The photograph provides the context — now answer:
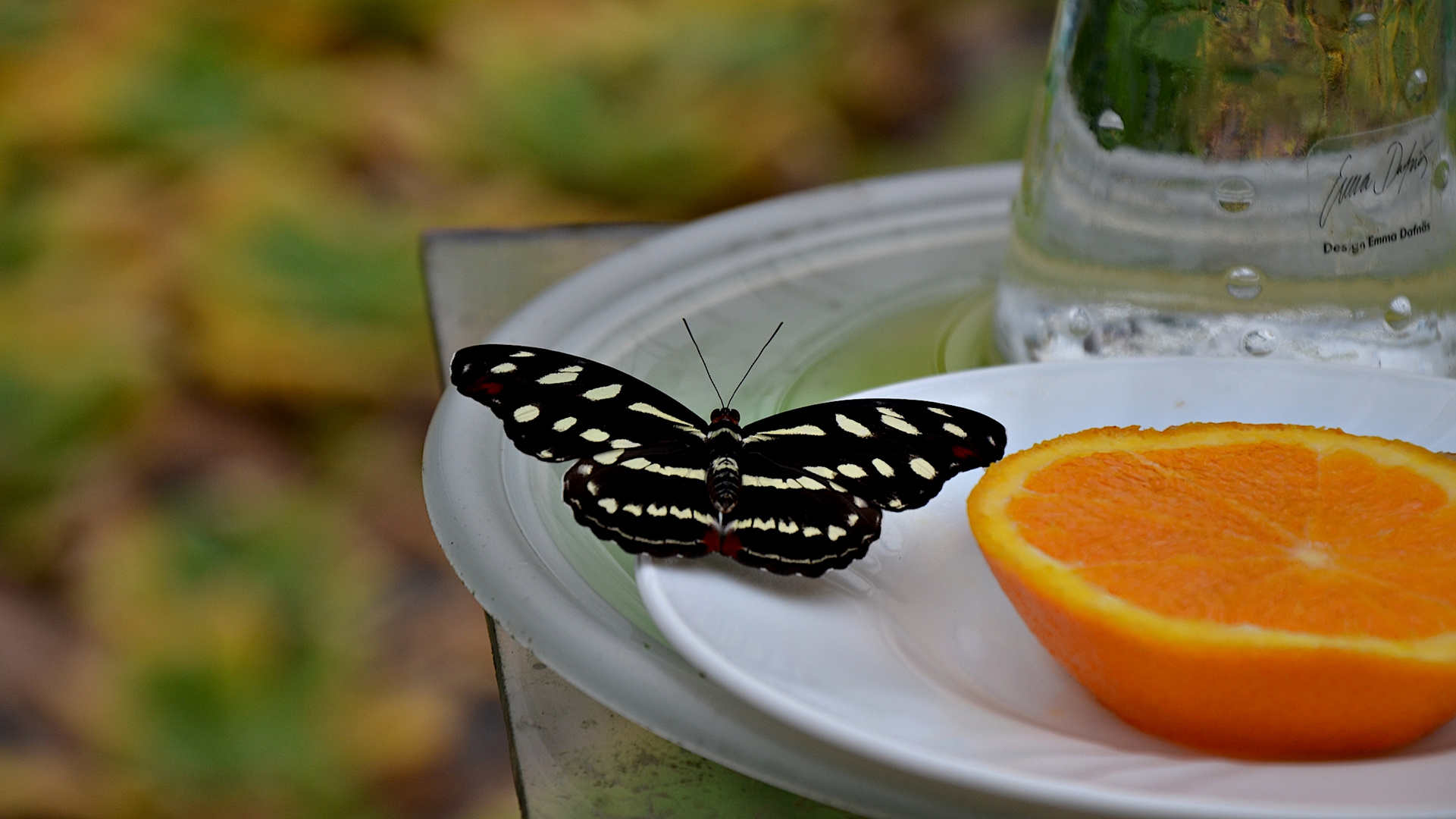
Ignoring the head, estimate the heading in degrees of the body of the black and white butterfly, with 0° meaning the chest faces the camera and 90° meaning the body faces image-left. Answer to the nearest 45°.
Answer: approximately 180°
